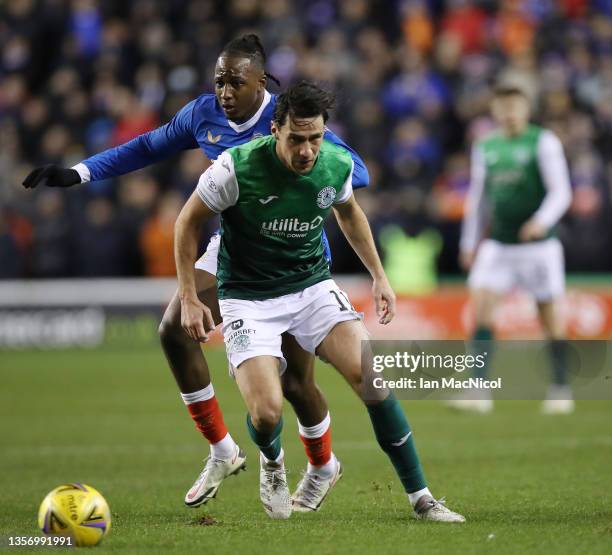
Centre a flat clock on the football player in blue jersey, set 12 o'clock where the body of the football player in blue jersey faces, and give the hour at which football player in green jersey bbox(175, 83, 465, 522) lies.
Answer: The football player in green jersey is roughly at 10 o'clock from the football player in blue jersey.

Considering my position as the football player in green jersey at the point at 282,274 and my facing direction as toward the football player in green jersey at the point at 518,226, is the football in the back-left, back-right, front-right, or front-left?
back-left

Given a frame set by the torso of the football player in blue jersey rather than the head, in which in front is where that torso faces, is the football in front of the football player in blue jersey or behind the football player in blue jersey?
in front

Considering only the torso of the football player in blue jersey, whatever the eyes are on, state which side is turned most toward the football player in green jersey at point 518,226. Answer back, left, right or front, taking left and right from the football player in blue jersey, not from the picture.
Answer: back

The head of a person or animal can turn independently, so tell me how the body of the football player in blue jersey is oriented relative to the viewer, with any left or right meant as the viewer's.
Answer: facing the viewer and to the left of the viewer

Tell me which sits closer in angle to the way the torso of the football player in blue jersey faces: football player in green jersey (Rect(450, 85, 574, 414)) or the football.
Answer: the football

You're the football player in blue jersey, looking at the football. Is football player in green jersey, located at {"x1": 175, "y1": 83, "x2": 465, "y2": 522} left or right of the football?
left
